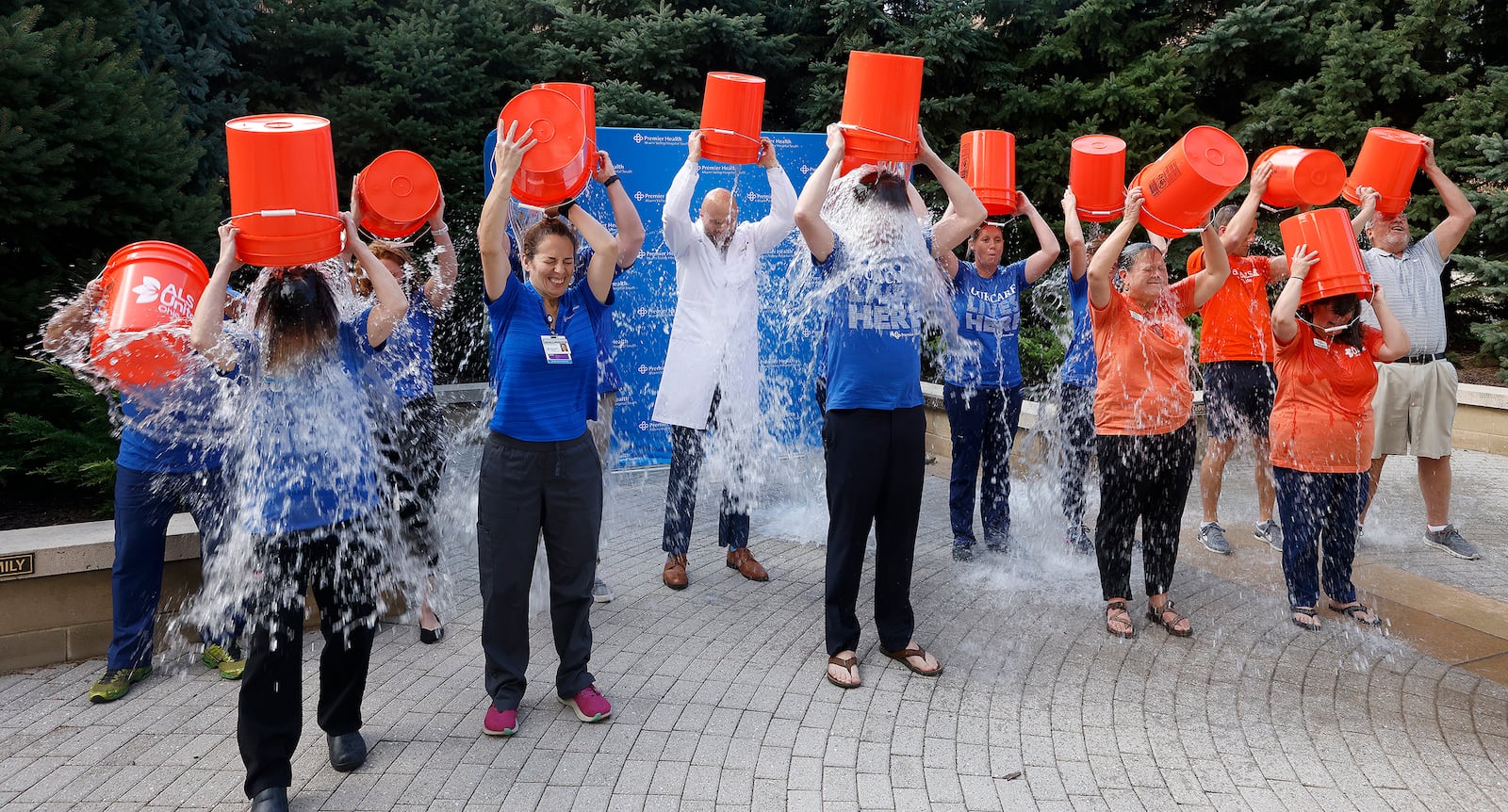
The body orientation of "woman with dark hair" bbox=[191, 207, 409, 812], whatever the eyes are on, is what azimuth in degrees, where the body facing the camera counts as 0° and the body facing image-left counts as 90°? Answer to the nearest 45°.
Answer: approximately 0°

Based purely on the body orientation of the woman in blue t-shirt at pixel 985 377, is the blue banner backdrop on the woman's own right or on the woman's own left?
on the woman's own right

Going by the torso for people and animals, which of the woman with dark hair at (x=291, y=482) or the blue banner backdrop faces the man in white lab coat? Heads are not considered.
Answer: the blue banner backdrop

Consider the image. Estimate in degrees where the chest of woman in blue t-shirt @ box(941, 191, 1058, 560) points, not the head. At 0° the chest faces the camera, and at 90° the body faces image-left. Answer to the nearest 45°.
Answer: approximately 0°
